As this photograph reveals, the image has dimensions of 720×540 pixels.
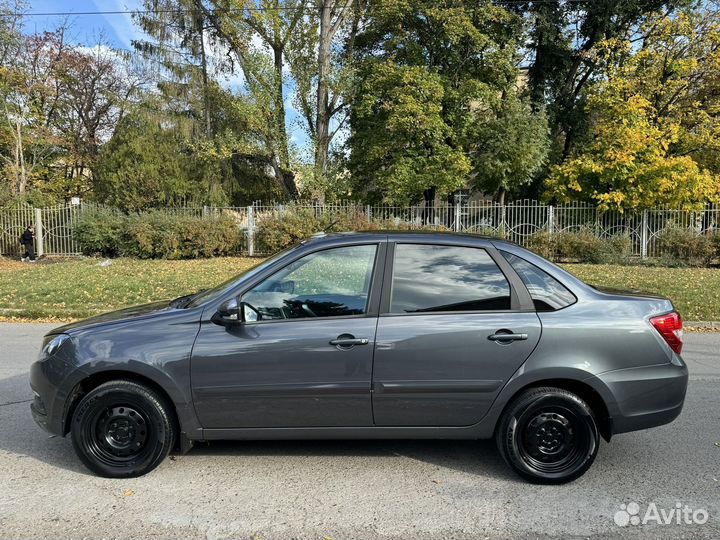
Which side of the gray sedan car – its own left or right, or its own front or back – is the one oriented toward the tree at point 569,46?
right

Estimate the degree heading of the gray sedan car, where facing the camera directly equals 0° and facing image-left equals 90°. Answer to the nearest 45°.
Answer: approximately 90°

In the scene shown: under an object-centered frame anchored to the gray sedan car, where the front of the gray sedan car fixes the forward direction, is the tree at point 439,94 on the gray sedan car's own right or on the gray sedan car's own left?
on the gray sedan car's own right

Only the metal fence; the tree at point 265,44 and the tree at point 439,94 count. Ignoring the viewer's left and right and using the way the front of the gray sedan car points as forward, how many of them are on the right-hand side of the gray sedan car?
3

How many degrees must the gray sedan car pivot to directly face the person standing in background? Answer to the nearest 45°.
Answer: approximately 45° to its right

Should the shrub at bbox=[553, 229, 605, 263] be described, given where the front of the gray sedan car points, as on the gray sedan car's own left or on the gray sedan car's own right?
on the gray sedan car's own right

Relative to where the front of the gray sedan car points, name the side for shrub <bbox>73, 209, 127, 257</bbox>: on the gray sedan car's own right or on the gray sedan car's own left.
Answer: on the gray sedan car's own right

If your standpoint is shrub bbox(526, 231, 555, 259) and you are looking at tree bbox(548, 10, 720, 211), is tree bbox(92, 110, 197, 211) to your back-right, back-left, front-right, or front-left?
back-left

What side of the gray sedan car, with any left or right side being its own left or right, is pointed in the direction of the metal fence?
right
